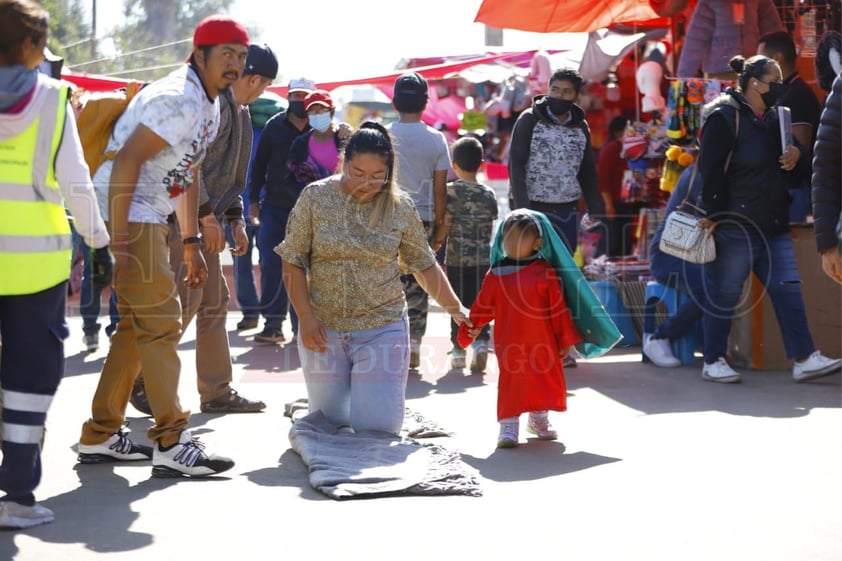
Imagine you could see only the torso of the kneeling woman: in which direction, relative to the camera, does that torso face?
toward the camera

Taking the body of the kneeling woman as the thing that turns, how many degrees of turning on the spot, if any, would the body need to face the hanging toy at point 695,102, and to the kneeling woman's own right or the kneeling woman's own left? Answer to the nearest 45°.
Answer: approximately 135° to the kneeling woman's own left

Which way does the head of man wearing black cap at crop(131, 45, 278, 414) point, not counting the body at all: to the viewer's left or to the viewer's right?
to the viewer's right

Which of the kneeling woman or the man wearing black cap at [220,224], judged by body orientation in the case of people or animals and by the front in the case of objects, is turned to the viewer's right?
the man wearing black cap

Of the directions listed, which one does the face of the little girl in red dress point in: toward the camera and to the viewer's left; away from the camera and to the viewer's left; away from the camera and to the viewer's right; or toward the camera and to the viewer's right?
toward the camera and to the viewer's left

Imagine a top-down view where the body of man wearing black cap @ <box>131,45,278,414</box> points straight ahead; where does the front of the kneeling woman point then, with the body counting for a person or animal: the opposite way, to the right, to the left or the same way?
to the right

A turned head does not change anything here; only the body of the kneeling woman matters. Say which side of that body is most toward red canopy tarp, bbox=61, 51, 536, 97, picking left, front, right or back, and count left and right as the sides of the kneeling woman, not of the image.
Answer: back

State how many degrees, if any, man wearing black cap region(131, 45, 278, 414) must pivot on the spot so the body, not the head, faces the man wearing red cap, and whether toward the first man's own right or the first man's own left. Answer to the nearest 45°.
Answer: approximately 90° to the first man's own right

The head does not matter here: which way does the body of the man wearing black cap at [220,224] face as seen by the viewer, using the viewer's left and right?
facing to the right of the viewer
